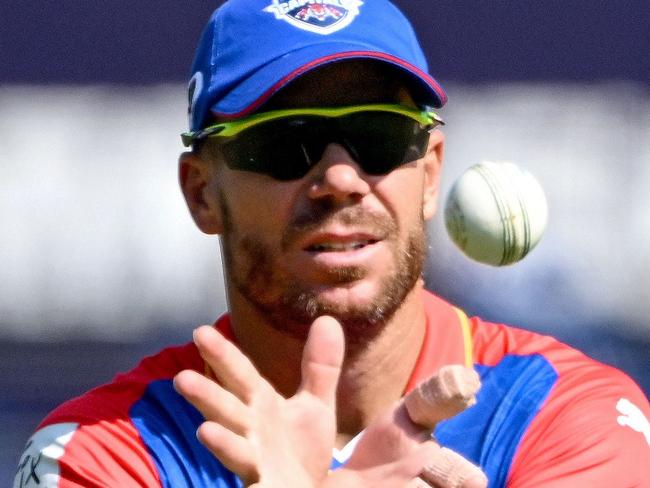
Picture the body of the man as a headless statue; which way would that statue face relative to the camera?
toward the camera
